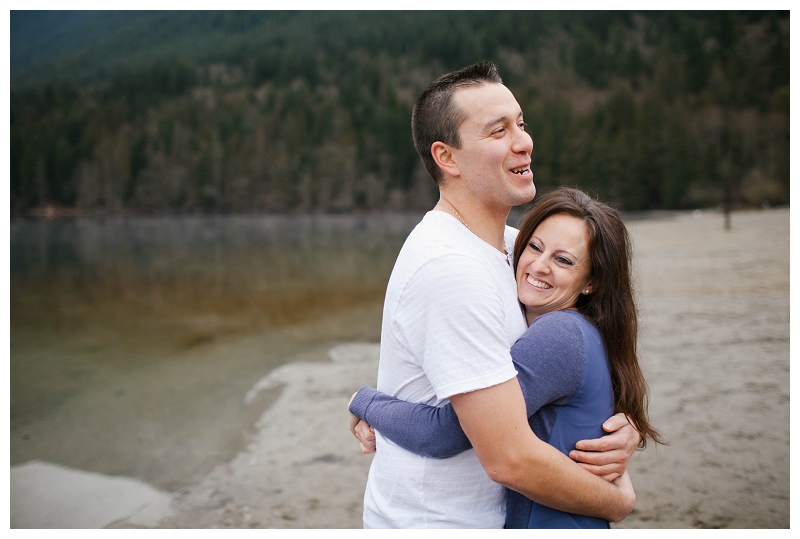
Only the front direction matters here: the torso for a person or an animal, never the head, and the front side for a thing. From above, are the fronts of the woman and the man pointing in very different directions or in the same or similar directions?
very different directions

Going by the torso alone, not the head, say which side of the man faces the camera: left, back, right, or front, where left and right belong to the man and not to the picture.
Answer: right

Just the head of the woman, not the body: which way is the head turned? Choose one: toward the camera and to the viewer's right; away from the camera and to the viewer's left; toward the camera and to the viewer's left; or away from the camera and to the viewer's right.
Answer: toward the camera and to the viewer's left

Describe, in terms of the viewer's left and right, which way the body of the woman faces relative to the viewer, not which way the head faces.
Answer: facing to the left of the viewer
